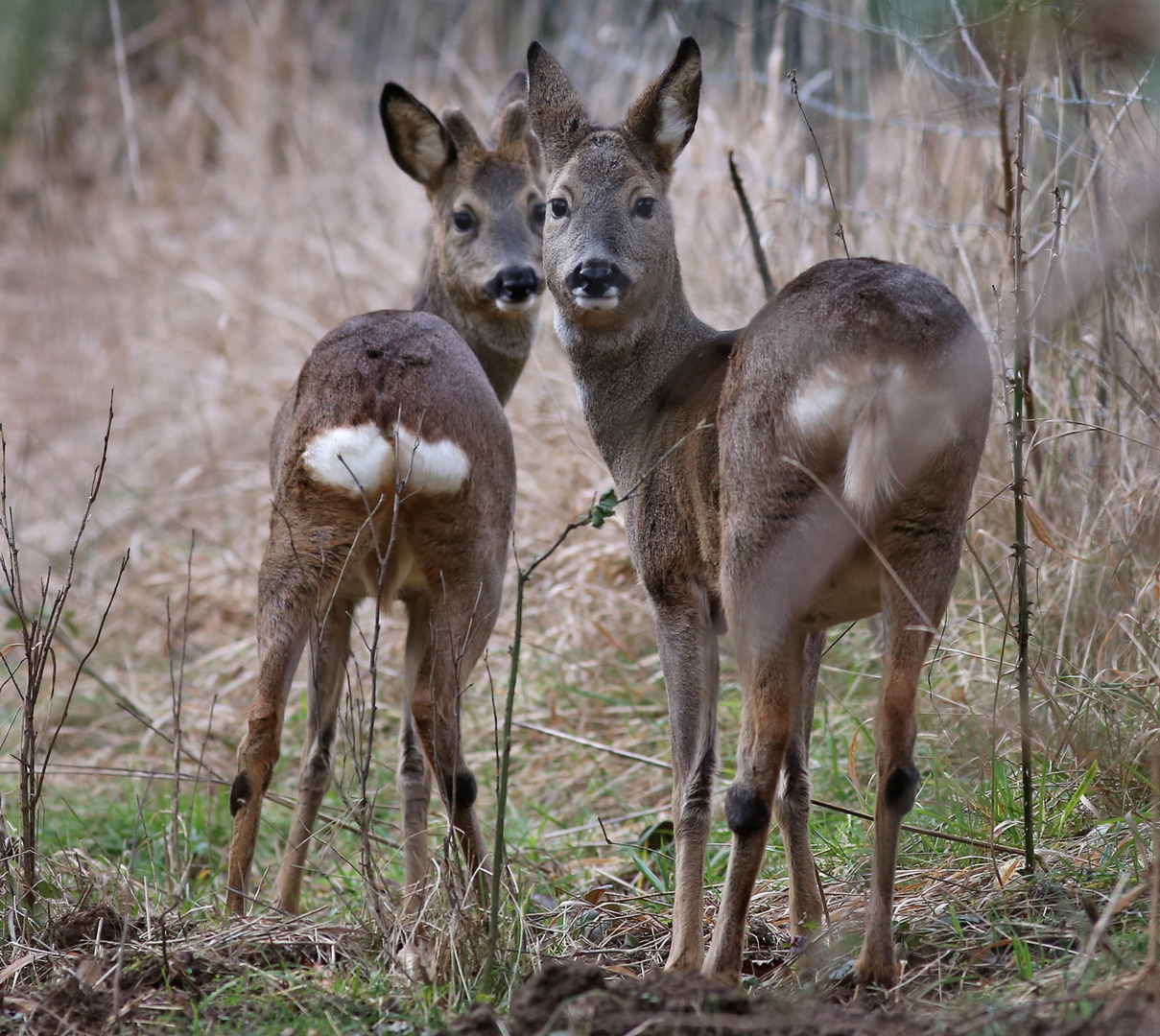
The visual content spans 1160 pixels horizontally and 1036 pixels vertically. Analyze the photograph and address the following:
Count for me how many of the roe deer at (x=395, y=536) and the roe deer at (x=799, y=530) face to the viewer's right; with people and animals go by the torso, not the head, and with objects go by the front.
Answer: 0

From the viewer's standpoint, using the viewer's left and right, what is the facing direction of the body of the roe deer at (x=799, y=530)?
facing away from the viewer and to the left of the viewer

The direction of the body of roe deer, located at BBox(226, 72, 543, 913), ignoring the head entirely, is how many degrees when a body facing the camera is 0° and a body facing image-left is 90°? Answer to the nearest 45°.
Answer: approximately 180°

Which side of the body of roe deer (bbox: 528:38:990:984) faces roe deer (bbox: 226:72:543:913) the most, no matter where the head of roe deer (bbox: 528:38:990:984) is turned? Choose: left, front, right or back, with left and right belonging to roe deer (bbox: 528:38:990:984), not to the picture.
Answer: front
